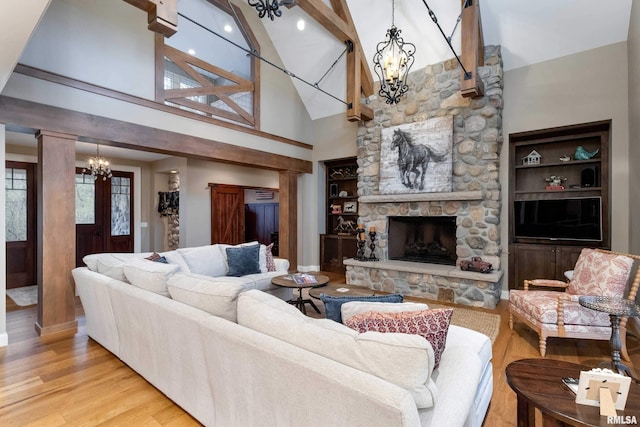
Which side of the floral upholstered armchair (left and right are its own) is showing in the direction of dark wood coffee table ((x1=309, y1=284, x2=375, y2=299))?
front

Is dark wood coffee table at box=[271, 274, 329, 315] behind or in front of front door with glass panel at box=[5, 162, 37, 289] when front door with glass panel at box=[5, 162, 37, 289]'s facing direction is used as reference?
in front

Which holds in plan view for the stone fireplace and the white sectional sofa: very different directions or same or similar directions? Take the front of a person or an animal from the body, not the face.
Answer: very different directions

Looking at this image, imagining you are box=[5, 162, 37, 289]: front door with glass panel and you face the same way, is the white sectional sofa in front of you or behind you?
in front

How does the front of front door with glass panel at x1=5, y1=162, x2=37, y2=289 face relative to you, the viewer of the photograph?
facing the viewer and to the right of the viewer

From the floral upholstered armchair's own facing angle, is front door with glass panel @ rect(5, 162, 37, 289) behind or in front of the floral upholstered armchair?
in front

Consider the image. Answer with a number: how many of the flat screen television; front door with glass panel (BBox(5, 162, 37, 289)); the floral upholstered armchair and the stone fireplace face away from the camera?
0

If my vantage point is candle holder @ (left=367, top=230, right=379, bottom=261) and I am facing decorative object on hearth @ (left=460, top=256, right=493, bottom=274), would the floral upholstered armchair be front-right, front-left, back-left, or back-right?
front-right

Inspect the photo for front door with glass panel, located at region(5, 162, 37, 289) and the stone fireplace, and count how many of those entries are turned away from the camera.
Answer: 0

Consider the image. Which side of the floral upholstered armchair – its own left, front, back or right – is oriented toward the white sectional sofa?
front
